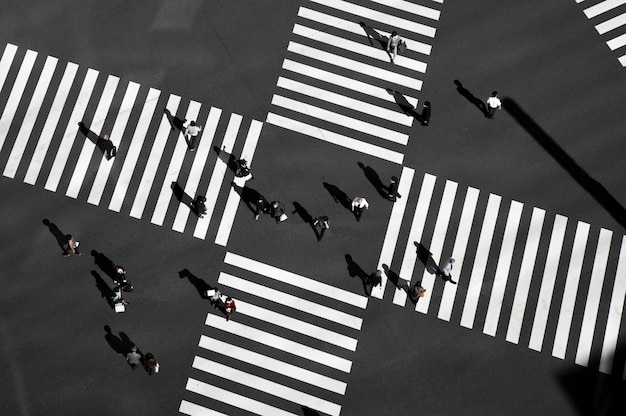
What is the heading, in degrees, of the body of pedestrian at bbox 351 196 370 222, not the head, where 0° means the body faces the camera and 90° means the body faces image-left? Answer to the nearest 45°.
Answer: approximately 0°

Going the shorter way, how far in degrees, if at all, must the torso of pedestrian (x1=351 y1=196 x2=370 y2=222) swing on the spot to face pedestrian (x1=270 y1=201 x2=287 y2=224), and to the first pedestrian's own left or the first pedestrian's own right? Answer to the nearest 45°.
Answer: approximately 90° to the first pedestrian's own right

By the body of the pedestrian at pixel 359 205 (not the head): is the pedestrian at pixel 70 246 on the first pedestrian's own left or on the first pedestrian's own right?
on the first pedestrian's own right

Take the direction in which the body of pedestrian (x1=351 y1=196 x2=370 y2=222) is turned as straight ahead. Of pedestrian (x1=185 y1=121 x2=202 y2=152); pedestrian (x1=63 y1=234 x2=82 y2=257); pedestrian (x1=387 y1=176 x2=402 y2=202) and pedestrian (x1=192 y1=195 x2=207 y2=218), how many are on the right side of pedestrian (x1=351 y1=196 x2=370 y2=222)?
3

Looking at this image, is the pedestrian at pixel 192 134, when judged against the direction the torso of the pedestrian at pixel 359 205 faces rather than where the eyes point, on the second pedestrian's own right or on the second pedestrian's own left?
on the second pedestrian's own right

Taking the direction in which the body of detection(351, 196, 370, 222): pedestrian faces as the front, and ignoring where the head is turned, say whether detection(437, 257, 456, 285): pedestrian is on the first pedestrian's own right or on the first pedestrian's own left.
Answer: on the first pedestrian's own left

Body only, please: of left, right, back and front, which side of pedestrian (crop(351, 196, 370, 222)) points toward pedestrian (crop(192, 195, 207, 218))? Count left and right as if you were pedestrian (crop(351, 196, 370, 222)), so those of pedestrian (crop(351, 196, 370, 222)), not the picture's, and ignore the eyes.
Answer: right

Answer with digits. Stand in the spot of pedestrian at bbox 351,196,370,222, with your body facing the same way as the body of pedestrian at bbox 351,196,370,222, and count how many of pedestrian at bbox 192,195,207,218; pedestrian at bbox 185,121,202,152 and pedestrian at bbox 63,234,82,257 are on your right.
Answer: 3

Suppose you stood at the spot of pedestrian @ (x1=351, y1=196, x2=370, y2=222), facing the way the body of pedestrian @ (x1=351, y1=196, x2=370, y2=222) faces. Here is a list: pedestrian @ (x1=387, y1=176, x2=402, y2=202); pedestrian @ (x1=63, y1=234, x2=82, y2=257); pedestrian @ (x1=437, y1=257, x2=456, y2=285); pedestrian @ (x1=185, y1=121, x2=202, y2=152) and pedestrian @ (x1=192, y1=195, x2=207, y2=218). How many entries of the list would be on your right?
3

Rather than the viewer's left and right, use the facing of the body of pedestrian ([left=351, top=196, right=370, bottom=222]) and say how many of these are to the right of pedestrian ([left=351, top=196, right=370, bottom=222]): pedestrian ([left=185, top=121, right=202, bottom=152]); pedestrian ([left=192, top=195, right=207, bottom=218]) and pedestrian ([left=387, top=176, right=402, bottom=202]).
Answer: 2
